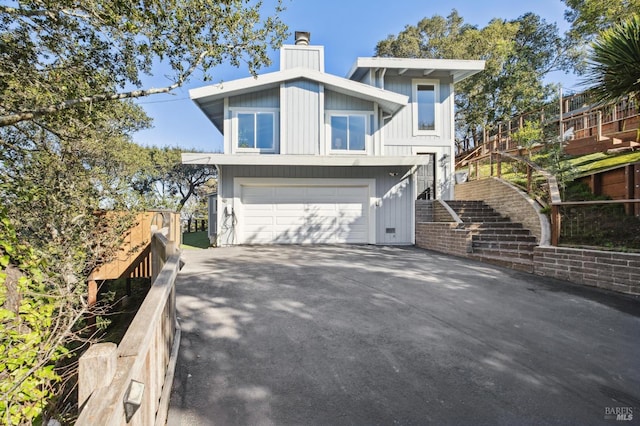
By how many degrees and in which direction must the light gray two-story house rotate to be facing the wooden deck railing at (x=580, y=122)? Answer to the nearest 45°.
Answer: approximately 90° to its left

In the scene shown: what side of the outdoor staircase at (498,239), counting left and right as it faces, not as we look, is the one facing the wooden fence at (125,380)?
front

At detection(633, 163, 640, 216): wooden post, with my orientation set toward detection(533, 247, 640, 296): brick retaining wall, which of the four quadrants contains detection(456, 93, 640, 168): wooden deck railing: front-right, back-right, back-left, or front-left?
back-right

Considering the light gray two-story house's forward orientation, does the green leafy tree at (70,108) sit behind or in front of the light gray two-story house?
in front

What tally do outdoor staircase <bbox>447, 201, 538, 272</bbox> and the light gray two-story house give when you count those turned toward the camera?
2

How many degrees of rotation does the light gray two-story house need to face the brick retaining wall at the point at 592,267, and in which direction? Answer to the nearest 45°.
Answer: approximately 45° to its left

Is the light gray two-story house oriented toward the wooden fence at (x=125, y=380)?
yes

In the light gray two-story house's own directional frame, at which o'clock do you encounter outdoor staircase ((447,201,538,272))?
The outdoor staircase is roughly at 10 o'clock from the light gray two-story house.

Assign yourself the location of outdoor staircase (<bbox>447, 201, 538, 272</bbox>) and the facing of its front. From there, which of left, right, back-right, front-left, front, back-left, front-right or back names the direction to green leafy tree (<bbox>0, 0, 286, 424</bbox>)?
front-right

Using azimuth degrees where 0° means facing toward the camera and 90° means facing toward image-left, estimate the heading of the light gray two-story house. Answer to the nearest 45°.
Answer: approximately 0°

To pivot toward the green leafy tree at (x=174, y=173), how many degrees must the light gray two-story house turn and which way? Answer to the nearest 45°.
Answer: approximately 135° to its right
